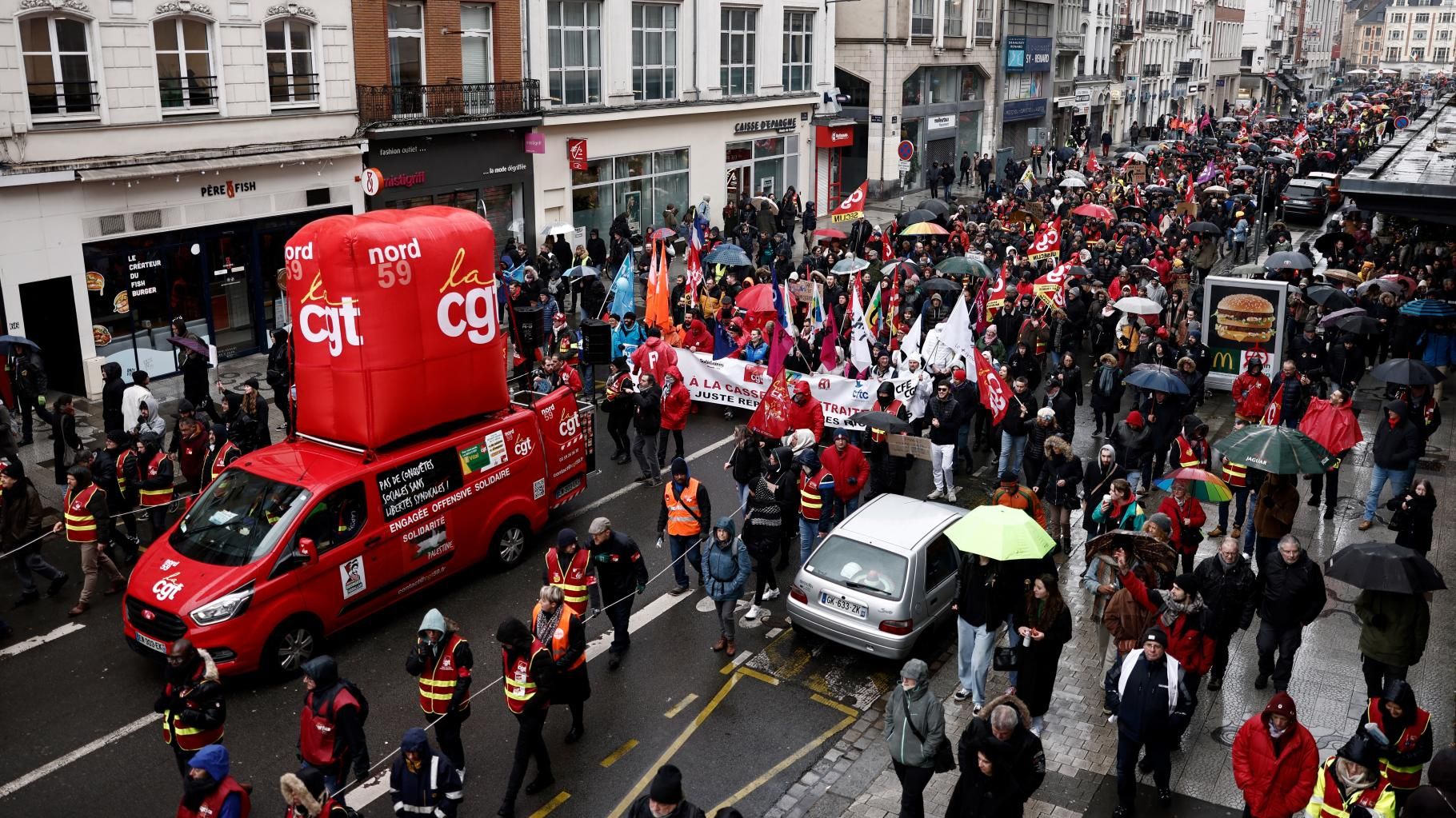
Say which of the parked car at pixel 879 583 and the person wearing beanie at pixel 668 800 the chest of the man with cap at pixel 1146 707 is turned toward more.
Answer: the person wearing beanie

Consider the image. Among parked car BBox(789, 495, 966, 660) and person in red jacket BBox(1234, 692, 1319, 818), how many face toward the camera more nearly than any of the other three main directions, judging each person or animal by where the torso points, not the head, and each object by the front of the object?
1

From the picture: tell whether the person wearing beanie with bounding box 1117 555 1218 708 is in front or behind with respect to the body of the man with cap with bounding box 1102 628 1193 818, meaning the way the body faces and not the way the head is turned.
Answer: behind

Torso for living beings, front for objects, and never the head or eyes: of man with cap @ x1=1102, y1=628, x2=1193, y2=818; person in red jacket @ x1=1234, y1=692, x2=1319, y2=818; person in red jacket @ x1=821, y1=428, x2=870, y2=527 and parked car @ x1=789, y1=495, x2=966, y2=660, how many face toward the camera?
3

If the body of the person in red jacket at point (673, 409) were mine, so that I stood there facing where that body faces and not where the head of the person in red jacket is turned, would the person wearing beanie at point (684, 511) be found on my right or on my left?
on my left

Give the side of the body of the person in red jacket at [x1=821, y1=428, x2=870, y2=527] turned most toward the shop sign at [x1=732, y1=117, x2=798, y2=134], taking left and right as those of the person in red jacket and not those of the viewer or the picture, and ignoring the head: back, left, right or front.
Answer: back

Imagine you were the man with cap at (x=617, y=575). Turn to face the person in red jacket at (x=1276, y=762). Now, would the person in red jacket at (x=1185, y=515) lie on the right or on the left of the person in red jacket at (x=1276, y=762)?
left

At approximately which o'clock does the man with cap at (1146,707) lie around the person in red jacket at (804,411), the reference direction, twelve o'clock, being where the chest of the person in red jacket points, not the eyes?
The man with cap is roughly at 10 o'clock from the person in red jacket.

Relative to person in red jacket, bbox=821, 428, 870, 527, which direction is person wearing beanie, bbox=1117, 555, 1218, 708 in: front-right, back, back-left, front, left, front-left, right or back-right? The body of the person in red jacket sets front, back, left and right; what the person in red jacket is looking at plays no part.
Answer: front-left

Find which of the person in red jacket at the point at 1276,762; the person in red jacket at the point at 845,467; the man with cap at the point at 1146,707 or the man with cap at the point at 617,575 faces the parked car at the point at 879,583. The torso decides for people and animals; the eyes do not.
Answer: the person in red jacket at the point at 845,467

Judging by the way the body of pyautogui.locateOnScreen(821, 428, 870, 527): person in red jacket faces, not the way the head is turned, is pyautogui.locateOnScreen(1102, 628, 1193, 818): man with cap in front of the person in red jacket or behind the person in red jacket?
in front

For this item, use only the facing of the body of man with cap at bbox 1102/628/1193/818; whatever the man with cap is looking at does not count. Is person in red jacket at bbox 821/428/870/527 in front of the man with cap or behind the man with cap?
behind
